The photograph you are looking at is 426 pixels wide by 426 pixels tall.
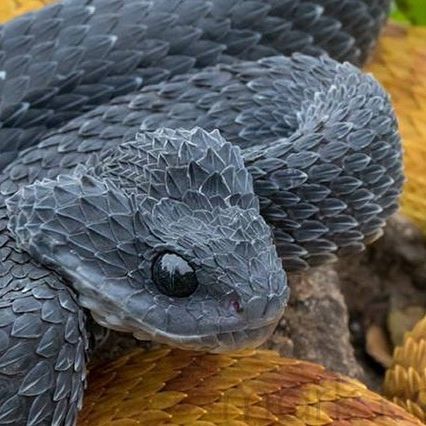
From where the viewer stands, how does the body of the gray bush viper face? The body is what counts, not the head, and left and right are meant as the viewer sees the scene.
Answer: facing the viewer and to the right of the viewer
